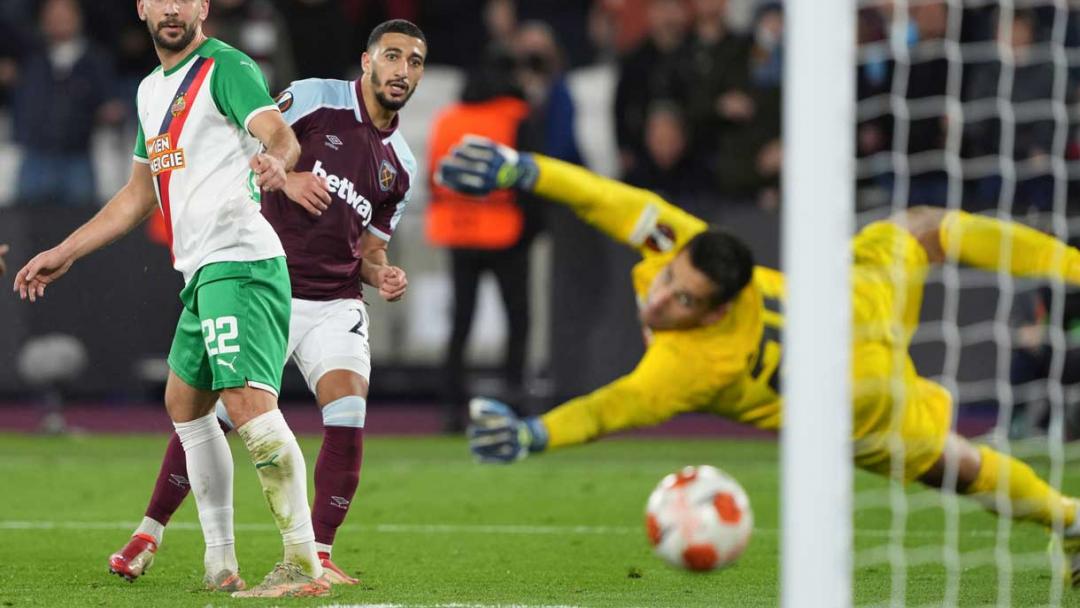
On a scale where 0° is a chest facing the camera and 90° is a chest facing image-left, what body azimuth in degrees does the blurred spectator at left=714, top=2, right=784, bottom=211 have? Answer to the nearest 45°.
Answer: approximately 0°

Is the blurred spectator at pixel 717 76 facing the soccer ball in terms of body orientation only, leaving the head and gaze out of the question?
yes

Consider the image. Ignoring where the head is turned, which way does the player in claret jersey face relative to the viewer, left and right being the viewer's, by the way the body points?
facing the viewer and to the right of the viewer

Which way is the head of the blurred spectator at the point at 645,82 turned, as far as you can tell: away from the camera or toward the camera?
toward the camera

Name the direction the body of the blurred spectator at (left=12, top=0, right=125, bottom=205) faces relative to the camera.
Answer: toward the camera

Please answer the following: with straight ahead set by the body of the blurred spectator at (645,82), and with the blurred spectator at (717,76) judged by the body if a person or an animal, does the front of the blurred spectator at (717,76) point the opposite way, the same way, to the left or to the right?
the same way

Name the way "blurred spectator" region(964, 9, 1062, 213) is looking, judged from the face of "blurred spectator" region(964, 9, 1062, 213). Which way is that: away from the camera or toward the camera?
toward the camera

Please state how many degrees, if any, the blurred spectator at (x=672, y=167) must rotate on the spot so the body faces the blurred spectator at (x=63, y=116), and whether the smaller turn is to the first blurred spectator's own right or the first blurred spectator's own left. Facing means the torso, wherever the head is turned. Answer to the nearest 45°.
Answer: approximately 90° to the first blurred spectator's own right

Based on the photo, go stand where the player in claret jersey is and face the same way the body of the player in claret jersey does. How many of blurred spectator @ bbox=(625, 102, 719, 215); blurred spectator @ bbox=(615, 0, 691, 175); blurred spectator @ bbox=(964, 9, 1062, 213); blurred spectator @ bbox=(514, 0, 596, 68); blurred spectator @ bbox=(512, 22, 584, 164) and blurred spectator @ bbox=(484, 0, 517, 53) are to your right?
0

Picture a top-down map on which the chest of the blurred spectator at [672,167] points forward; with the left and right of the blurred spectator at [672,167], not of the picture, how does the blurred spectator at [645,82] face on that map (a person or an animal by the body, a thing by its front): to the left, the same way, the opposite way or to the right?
the same way

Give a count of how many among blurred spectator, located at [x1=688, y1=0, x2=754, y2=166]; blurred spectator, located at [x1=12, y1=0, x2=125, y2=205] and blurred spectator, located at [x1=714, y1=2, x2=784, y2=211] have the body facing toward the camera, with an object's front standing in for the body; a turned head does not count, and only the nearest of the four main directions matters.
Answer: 3

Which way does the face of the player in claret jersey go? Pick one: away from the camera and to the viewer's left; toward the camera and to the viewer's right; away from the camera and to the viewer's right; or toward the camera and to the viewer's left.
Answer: toward the camera and to the viewer's right

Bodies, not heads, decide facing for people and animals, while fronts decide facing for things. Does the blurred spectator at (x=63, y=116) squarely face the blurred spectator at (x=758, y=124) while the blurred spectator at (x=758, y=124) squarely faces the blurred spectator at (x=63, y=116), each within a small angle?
no

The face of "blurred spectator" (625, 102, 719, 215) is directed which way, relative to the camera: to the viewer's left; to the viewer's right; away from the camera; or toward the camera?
toward the camera

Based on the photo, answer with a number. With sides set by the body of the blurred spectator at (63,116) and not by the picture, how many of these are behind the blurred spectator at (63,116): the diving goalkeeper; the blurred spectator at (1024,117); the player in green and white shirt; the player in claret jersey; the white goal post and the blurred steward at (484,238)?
0

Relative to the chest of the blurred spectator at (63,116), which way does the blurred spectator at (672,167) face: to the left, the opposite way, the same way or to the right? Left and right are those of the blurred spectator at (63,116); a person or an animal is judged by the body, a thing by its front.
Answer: the same way

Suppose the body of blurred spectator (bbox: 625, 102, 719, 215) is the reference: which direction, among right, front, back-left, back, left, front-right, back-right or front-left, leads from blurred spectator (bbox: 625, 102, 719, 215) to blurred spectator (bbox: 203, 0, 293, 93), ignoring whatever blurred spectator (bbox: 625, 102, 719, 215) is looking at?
right

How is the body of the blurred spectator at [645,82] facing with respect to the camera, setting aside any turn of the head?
toward the camera

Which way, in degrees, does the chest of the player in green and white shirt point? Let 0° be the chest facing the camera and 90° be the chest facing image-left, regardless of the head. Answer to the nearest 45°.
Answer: approximately 45°

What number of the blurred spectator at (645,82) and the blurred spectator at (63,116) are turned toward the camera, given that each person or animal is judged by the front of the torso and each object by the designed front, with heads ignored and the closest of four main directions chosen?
2
